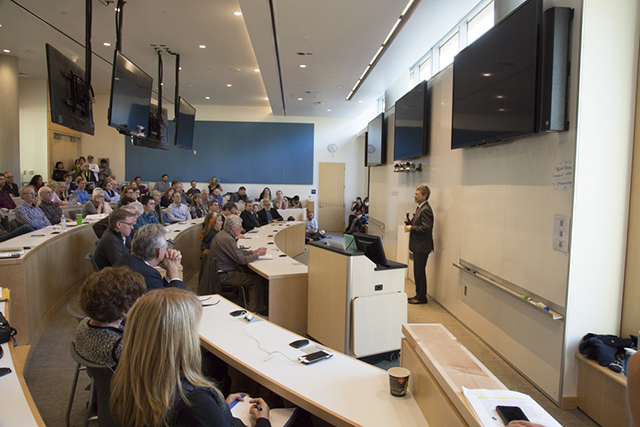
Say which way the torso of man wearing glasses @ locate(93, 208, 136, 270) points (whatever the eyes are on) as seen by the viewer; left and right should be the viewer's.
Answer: facing to the right of the viewer

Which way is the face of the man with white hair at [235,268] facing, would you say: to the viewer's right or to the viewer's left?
to the viewer's right

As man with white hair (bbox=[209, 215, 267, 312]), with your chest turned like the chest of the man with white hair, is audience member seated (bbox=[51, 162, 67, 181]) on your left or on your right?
on your left

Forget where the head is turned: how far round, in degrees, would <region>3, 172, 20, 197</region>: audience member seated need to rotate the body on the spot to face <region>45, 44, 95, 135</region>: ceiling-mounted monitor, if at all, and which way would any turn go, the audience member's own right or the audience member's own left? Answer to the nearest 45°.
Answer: approximately 45° to the audience member's own right

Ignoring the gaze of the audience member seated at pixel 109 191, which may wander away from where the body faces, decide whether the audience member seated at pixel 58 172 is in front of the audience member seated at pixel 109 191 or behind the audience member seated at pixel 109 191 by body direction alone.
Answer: behind

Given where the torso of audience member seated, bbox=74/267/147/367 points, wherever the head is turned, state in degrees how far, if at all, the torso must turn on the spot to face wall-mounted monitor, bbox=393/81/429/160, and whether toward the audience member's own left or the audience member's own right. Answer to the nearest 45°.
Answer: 0° — they already face it

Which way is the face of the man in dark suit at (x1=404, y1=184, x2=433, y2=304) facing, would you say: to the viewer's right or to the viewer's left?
to the viewer's left

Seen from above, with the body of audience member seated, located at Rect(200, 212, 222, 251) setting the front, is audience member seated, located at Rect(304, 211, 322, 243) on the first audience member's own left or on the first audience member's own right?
on the first audience member's own left

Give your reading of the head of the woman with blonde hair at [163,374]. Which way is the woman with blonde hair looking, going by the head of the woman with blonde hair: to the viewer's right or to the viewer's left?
to the viewer's right

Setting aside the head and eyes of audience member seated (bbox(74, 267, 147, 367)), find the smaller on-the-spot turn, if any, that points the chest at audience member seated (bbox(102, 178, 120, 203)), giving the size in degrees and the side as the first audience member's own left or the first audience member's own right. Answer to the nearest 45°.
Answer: approximately 45° to the first audience member's own left

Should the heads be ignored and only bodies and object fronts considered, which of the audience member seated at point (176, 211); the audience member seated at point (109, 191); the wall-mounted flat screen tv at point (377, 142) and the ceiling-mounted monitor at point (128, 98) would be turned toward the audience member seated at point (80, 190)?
the wall-mounted flat screen tv
